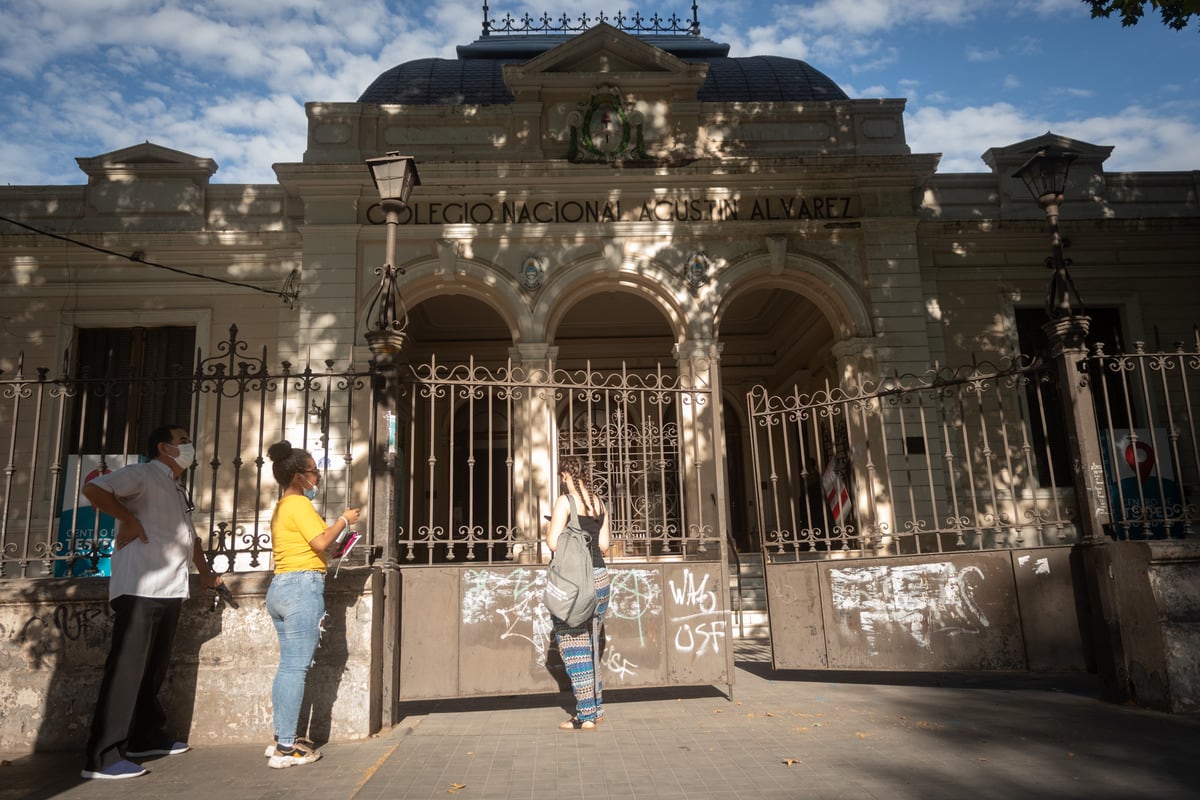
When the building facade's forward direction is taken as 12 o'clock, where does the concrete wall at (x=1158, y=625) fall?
The concrete wall is roughly at 11 o'clock from the building facade.

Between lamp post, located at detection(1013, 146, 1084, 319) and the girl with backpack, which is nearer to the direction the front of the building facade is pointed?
the girl with backpack

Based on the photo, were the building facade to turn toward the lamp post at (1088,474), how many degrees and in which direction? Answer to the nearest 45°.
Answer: approximately 45° to its left

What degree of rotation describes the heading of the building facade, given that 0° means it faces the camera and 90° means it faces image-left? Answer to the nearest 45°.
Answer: approximately 0°

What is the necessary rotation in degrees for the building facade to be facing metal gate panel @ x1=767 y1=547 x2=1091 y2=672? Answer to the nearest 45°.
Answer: approximately 45° to its left

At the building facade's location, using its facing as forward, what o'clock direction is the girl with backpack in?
The girl with backpack is roughly at 12 o'clock from the building facade.

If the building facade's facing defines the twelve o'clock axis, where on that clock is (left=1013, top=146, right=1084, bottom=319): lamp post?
The lamp post is roughly at 11 o'clock from the building facade.

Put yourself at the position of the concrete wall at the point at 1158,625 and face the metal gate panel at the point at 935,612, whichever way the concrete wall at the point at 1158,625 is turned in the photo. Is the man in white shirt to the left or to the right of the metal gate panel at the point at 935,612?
left
